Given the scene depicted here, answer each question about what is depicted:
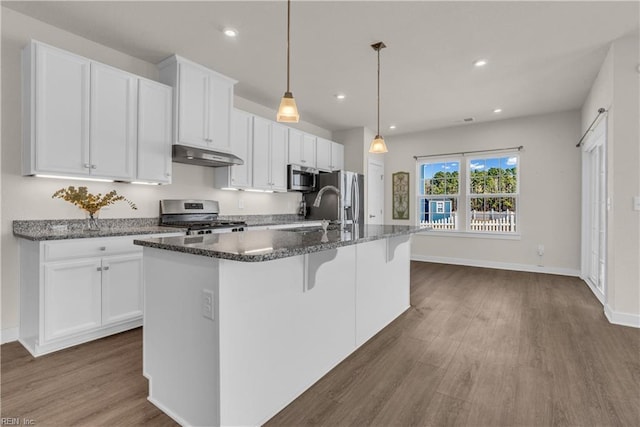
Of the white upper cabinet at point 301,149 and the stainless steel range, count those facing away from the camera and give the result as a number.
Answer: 0

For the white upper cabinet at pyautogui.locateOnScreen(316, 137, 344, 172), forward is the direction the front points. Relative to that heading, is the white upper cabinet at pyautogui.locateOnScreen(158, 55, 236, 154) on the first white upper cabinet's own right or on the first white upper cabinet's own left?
on the first white upper cabinet's own right

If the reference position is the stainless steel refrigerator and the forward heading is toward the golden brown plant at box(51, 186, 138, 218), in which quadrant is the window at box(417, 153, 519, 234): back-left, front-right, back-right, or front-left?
back-left

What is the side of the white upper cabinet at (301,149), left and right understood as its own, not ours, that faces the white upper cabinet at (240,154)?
right

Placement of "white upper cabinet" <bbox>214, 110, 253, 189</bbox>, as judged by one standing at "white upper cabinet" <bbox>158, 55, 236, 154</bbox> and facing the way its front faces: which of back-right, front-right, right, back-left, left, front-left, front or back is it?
left

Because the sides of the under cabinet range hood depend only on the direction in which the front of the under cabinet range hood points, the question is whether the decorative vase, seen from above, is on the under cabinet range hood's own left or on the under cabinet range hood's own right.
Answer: on the under cabinet range hood's own right

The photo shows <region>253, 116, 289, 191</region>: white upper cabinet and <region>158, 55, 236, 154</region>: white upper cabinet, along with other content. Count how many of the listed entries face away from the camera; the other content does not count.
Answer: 0

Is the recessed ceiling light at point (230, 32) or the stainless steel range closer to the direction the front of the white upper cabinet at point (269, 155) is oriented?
the recessed ceiling light

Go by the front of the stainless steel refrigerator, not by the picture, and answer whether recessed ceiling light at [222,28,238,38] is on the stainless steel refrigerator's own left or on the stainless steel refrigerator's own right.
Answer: on the stainless steel refrigerator's own right

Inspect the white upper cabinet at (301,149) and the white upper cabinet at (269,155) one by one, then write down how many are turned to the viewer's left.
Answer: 0

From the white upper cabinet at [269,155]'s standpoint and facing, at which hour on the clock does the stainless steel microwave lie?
The stainless steel microwave is roughly at 9 o'clock from the white upper cabinet.

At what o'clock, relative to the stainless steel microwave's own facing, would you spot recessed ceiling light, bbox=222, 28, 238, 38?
The recessed ceiling light is roughly at 2 o'clock from the stainless steel microwave.
